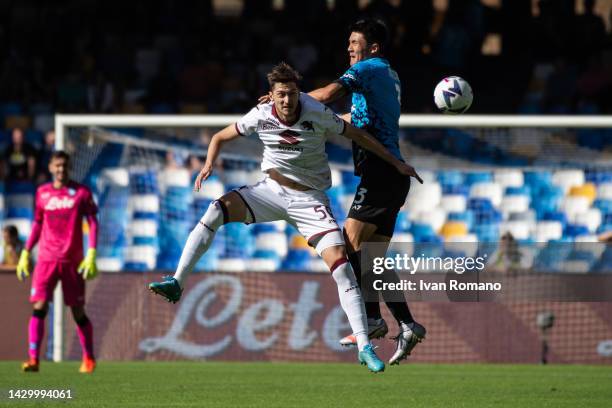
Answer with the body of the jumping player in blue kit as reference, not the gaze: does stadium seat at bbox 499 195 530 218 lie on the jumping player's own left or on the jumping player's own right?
on the jumping player's own right

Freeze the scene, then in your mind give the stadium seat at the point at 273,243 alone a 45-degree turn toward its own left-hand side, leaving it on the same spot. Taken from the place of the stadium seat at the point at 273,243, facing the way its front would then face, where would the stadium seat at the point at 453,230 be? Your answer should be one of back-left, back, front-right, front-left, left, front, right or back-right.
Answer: front-left

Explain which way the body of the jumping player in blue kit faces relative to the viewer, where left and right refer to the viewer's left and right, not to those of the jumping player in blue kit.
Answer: facing to the left of the viewer

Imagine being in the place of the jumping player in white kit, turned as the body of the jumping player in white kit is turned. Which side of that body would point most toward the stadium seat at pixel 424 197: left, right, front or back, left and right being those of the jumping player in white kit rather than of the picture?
back

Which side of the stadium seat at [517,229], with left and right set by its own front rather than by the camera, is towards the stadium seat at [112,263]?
right

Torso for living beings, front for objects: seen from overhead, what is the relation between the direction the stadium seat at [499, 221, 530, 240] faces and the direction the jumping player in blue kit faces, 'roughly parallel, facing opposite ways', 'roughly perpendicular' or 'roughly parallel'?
roughly perpendicular
